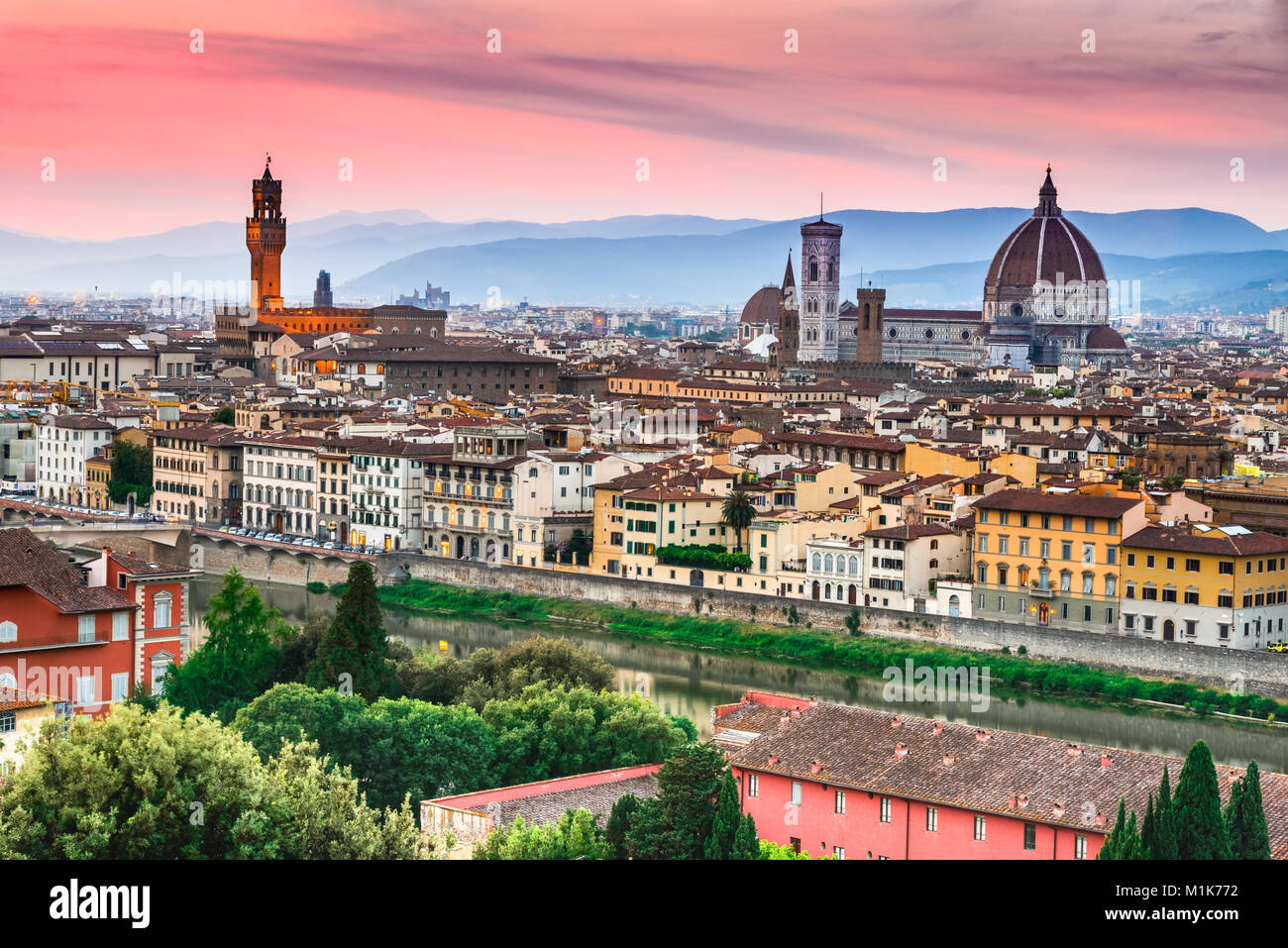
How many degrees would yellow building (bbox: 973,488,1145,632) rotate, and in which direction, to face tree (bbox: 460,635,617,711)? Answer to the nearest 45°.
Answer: approximately 45° to its right

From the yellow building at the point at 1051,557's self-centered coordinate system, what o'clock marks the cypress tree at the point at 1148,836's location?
The cypress tree is roughly at 12 o'clock from the yellow building.

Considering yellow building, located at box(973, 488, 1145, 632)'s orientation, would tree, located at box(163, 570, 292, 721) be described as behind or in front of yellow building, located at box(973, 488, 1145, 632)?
in front

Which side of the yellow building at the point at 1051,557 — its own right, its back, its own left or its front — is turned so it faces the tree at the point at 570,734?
front

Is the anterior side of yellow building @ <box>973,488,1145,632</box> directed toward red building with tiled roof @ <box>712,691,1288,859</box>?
yes

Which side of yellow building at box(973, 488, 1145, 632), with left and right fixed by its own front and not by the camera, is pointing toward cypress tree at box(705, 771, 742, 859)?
front

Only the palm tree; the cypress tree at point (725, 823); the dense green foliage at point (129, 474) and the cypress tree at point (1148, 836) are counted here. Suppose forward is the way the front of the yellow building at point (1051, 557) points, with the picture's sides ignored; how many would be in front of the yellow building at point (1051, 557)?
2

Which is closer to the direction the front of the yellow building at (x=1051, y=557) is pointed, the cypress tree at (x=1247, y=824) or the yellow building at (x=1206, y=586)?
the cypress tree

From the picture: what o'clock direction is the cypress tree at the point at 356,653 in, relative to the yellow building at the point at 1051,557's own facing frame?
The cypress tree is roughly at 1 o'clock from the yellow building.

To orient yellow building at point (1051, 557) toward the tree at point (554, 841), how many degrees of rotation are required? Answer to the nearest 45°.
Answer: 0° — it already faces it

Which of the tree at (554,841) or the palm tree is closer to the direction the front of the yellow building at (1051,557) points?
the tree

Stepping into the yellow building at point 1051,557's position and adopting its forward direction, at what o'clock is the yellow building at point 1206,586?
the yellow building at point 1206,586 is roughly at 10 o'clock from the yellow building at point 1051,557.

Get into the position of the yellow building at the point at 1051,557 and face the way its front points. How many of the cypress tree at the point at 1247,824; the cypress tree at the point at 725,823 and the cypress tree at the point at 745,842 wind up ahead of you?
3

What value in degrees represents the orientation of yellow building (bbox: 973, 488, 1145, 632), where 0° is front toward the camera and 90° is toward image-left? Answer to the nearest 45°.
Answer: approximately 0°
